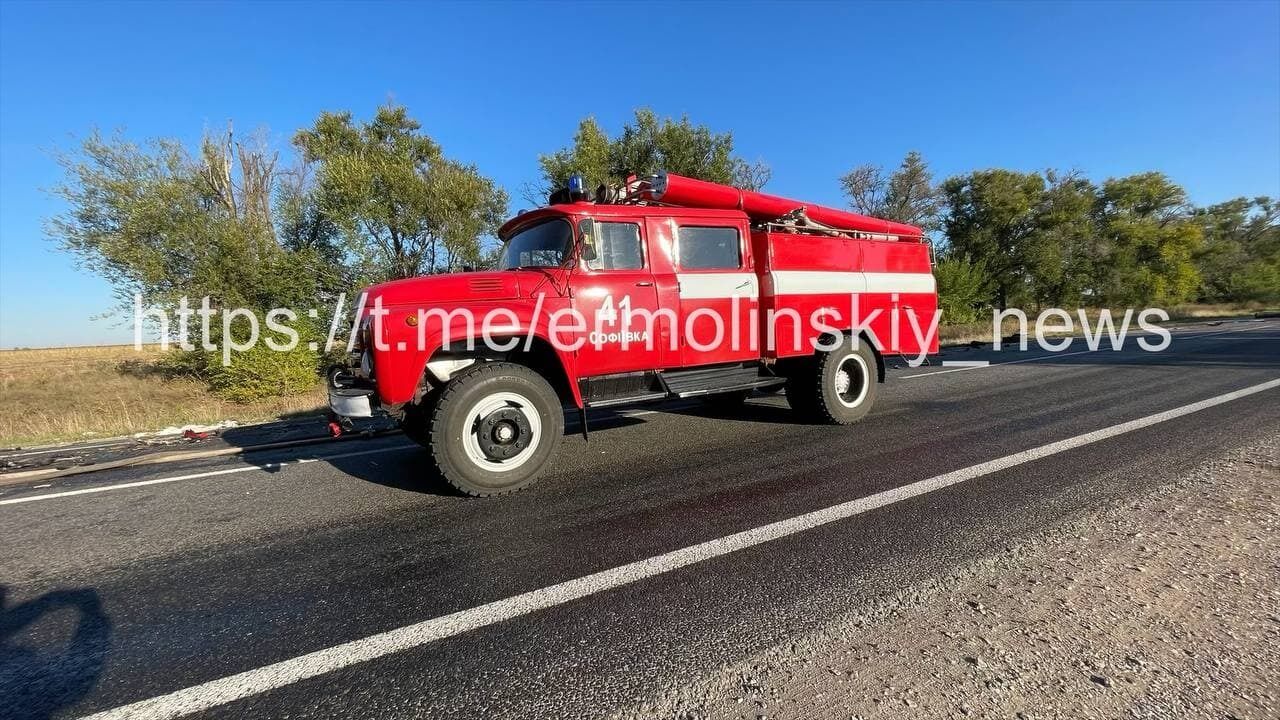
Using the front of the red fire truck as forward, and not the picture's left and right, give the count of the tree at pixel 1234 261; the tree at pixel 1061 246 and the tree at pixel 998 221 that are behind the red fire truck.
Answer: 3

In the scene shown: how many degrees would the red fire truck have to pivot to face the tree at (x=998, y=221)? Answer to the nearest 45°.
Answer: approximately 180°

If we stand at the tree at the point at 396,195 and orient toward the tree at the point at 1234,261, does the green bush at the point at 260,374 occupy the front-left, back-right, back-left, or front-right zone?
back-right

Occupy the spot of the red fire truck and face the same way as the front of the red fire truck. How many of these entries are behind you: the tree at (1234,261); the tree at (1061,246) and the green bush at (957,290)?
3

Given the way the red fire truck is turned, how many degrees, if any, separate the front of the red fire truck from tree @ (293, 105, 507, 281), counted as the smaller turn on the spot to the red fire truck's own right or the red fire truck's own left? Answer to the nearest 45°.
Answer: approximately 90° to the red fire truck's own right

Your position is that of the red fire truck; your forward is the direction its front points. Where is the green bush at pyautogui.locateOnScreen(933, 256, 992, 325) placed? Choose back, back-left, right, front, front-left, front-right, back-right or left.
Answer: back

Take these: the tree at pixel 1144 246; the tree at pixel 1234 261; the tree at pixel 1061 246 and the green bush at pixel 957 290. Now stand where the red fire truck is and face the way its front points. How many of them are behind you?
4

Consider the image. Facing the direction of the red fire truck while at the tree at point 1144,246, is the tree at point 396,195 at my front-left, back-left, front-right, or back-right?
front-right

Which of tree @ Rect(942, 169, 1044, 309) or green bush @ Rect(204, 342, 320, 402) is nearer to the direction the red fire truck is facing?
the green bush

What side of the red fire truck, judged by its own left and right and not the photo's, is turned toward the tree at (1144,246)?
back

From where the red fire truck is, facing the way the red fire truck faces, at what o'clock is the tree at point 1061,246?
The tree is roughly at 6 o'clock from the red fire truck.

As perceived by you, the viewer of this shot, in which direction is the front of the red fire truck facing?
facing the viewer and to the left of the viewer
